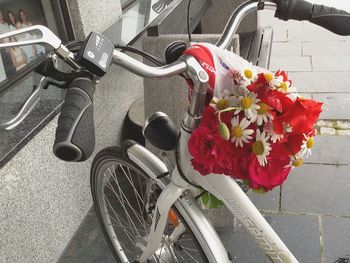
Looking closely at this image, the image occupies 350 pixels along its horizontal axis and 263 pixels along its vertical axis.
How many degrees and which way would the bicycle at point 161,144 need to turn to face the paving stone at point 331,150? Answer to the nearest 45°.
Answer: approximately 90° to its right

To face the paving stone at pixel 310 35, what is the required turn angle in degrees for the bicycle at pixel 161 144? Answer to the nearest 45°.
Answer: approximately 90° to its right

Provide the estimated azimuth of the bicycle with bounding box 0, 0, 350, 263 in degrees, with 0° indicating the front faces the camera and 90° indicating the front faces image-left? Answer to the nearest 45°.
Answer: approximately 135°

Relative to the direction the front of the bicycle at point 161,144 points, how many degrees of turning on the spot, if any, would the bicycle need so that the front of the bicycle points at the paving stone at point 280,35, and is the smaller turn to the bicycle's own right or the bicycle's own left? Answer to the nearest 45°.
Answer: approximately 45° to the bicycle's own right

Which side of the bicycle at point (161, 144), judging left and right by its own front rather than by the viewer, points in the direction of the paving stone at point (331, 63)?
right

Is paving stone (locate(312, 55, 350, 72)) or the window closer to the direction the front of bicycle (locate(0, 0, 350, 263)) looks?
the window

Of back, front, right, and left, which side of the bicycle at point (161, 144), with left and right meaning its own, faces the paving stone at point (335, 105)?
right
